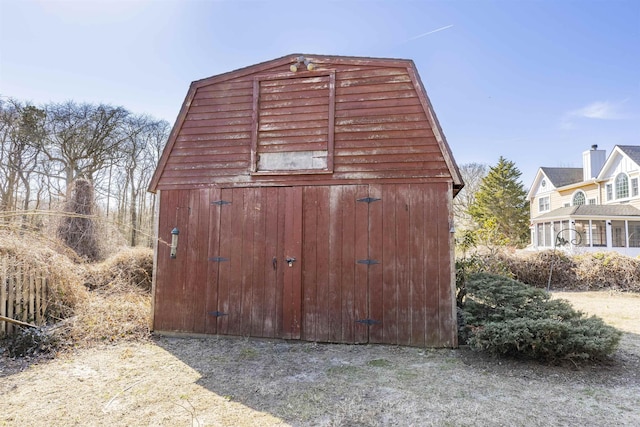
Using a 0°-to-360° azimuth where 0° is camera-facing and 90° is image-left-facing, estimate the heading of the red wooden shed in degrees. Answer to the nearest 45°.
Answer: approximately 0°

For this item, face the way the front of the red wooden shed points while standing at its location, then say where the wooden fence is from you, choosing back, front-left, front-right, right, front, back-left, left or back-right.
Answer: right

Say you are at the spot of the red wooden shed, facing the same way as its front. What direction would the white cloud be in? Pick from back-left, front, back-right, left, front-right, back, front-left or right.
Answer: back-left

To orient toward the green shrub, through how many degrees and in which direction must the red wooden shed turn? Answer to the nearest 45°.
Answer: approximately 45° to its left

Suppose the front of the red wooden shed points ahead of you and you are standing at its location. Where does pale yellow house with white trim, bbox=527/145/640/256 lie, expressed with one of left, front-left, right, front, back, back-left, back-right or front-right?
back-left

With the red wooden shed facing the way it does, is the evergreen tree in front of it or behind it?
behind

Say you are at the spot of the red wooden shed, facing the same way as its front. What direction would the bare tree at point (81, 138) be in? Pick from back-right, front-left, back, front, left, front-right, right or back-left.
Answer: back-right
